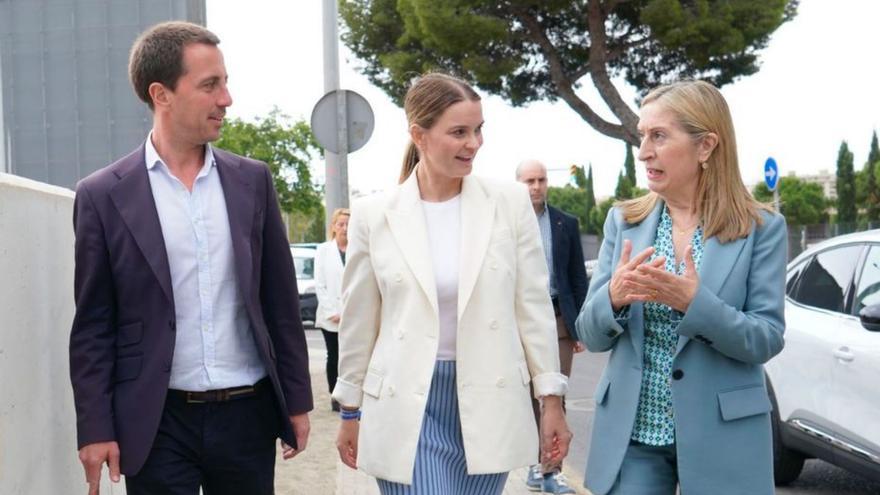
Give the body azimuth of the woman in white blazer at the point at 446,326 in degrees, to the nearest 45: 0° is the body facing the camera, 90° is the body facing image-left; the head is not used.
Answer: approximately 0°

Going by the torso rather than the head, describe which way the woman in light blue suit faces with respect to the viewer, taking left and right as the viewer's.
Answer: facing the viewer and to the left of the viewer

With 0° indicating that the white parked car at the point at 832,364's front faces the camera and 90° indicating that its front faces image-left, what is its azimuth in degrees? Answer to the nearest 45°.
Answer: approximately 315°

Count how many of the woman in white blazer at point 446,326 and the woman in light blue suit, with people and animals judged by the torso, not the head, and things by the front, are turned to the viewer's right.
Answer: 0

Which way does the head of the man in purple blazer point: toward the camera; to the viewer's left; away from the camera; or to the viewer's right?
to the viewer's right

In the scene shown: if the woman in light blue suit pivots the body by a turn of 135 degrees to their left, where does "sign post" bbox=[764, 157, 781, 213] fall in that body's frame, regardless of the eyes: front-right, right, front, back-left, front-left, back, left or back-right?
left

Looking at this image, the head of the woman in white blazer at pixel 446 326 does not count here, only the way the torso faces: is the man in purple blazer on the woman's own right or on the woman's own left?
on the woman's own right

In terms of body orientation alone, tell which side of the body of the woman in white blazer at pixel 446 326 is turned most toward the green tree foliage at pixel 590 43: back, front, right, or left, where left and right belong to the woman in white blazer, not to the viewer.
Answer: back

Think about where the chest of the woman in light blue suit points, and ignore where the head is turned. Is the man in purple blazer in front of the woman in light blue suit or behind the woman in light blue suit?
in front

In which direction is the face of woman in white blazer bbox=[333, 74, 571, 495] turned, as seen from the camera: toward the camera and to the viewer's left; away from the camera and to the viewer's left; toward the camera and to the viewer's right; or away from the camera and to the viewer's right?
toward the camera and to the viewer's right

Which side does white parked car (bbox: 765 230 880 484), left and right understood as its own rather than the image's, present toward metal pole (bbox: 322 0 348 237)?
back
